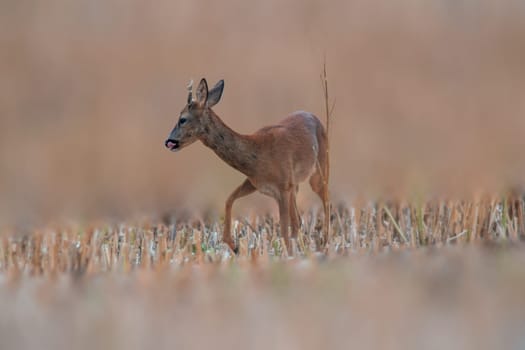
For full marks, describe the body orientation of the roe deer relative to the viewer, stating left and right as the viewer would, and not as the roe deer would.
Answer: facing the viewer and to the left of the viewer
